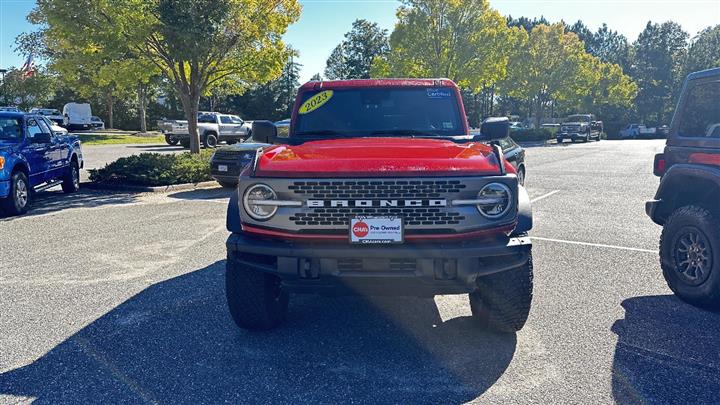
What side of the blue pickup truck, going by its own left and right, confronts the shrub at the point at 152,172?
back

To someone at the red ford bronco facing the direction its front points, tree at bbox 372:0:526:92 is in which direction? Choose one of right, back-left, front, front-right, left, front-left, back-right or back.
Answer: back

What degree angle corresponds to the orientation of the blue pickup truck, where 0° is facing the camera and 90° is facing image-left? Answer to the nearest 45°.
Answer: approximately 45°

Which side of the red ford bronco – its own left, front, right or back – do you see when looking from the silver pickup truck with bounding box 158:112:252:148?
back

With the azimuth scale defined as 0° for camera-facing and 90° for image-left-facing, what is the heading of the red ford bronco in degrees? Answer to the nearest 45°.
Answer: approximately 0°

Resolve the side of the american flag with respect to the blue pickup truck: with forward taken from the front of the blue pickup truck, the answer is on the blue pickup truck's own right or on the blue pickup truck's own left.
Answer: on the blue pickup truck's own right

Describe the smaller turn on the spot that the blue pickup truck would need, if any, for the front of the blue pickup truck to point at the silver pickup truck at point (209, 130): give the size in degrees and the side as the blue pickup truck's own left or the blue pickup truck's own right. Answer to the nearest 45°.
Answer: approximately 180°

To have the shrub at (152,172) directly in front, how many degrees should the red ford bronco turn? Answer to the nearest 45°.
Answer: approximately 135° to its right

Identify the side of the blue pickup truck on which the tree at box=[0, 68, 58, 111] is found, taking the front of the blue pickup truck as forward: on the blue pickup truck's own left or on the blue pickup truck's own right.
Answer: on the blue pickup truck's own right

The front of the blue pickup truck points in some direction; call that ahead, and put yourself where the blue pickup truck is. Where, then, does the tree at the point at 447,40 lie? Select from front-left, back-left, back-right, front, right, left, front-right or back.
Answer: back

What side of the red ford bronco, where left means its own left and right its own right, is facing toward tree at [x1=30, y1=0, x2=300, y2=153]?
back
